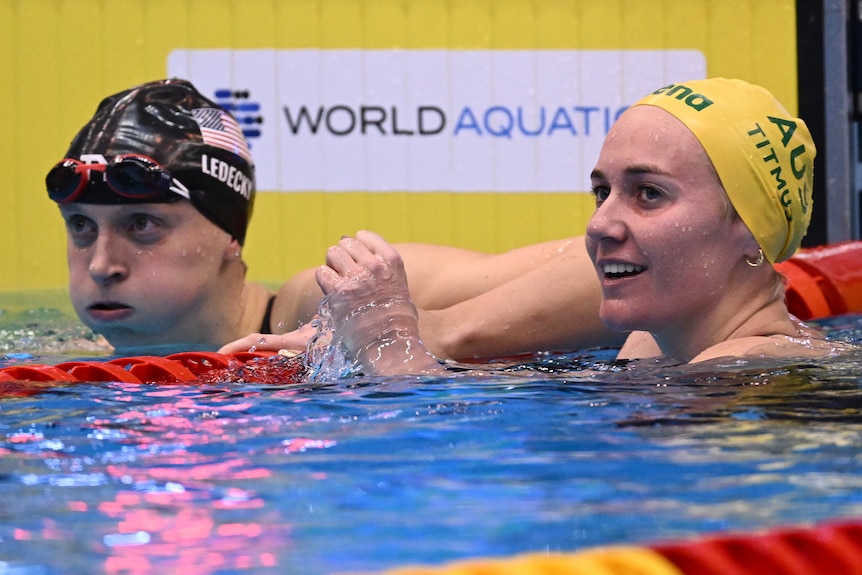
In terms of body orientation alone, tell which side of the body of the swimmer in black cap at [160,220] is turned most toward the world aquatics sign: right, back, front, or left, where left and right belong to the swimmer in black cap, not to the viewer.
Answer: back

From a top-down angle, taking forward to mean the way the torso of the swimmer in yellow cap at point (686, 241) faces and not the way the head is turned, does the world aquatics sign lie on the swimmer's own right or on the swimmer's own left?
on the swimmer's own right

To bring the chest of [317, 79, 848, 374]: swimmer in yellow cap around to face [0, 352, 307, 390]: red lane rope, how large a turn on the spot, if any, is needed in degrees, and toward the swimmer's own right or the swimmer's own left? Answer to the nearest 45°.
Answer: approximately 45° to the swimmer's own right

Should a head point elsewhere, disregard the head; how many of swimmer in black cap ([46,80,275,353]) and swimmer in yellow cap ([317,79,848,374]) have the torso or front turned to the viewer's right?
0

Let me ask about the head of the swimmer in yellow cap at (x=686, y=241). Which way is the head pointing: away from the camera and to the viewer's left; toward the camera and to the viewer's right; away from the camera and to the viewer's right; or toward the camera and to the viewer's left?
toward the camera and to the viewer's left

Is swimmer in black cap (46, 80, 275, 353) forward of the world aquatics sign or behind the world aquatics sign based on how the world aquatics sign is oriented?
forward

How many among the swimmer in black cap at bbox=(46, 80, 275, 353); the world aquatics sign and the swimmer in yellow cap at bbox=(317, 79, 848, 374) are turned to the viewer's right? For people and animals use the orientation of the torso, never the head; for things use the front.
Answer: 0

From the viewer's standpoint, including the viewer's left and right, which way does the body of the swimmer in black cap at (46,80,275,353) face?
facing the viewer and to the left of the viewer

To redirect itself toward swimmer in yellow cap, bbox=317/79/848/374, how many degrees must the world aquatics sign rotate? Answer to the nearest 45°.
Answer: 0° — it already faces them

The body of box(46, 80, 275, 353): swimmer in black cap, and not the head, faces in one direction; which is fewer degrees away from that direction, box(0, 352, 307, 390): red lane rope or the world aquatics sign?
the red lane rope

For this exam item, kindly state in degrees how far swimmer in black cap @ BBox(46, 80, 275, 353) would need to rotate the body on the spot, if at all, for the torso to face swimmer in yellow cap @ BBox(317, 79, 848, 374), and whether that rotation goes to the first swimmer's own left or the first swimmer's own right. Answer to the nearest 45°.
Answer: approximately 90° to the first swimmer's own left

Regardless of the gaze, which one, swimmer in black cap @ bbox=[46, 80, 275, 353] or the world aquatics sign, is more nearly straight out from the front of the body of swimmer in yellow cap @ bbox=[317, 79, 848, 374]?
the swimmer in black cap

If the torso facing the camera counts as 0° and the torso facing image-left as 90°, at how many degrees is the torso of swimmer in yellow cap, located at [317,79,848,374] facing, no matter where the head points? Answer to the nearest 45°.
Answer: approximately 45°

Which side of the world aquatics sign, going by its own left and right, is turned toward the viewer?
front

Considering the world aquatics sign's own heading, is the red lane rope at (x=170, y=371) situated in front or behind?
in front

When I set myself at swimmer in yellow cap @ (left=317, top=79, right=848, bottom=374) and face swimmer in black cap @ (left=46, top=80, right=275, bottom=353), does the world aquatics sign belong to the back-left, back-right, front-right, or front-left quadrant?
front-right

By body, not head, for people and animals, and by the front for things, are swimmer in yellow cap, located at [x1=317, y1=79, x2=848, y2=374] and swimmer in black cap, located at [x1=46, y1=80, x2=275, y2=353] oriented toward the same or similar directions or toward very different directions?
same or similar directions
